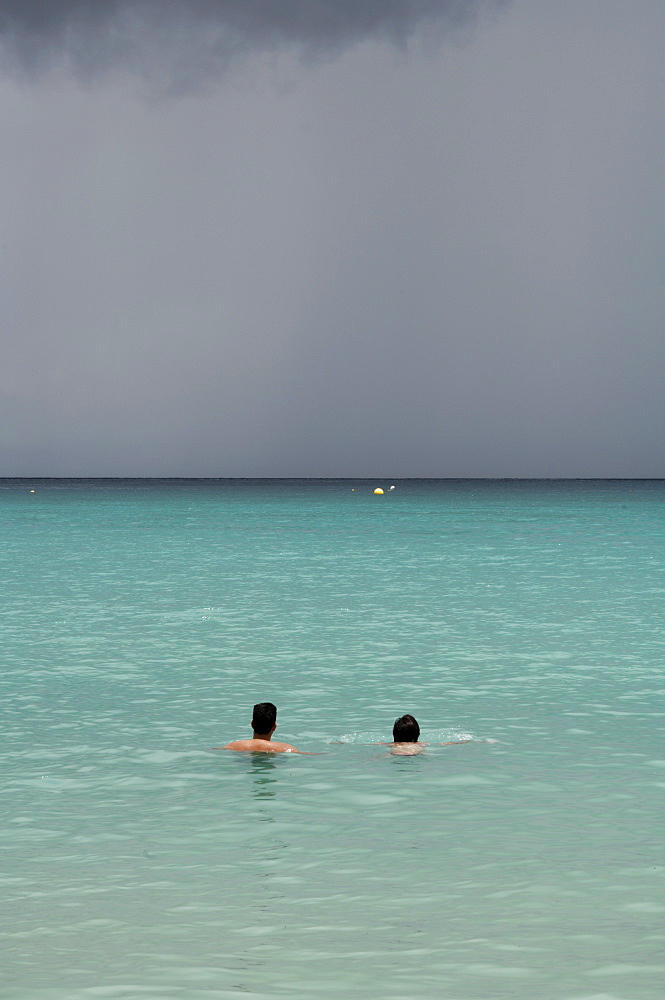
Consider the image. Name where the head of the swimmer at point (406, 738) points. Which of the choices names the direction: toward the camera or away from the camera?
away from the camera

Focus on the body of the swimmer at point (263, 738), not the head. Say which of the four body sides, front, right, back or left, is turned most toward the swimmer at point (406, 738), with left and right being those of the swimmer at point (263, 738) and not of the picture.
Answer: right

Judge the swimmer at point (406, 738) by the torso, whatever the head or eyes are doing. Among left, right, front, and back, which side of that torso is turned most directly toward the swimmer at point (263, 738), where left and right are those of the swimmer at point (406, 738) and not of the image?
left

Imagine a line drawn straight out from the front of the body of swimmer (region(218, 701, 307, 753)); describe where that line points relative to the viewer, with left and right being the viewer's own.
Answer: facing away from the viewer

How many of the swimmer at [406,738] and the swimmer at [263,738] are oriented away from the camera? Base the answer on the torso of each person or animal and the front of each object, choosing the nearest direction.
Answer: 2

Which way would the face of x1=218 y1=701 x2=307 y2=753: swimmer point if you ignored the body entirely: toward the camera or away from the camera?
away from the camera

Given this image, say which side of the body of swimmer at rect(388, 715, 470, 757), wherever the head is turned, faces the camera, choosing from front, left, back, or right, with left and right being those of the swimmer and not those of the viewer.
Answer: back
